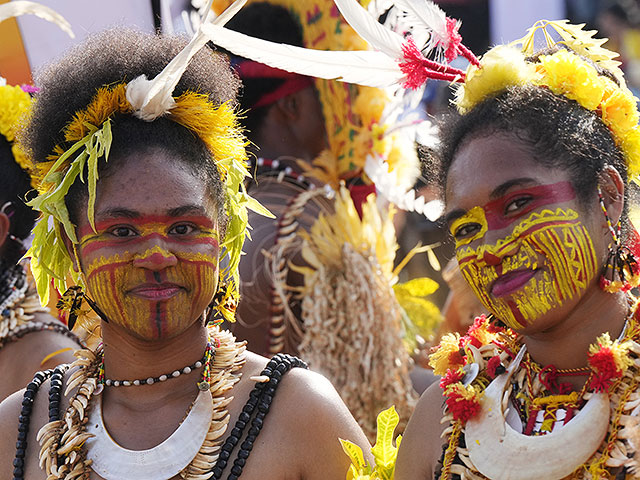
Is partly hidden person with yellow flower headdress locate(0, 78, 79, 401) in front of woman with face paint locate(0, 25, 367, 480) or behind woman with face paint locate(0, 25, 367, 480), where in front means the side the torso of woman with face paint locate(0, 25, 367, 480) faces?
behind

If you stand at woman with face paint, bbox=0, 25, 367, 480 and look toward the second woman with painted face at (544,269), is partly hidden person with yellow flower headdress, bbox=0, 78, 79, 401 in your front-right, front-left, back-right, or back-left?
back-left

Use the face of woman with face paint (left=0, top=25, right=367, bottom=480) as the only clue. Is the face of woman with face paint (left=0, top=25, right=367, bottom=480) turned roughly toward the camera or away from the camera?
toward the camera

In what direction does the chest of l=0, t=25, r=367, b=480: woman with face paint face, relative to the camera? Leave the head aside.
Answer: toward the camera

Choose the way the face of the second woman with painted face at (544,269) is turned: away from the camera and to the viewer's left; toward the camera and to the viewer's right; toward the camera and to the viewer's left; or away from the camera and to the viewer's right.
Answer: toward the camera and to the viewer's left

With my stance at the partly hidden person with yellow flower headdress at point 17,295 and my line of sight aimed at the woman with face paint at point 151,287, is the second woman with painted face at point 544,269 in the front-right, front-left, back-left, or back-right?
front-left

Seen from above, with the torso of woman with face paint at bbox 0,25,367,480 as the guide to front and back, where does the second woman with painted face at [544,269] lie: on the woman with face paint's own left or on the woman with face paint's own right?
on the woman with face paint's own left
